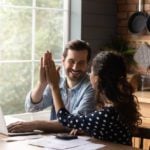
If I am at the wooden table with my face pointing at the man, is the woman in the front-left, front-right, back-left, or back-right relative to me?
front-right

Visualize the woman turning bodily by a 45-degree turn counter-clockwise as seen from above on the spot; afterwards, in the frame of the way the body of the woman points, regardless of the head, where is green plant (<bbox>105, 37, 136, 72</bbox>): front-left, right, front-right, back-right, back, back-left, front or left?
right

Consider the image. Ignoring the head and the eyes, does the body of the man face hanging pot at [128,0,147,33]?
no

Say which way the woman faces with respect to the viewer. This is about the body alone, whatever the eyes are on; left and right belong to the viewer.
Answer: facing away from the viewer and to the left of the viewer

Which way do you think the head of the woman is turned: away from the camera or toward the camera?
away from the camera

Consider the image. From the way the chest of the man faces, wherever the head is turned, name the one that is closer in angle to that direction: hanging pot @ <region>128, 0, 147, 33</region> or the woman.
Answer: the woman

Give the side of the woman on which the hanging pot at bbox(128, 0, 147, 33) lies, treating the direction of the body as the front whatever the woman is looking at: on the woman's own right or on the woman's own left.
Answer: on the woman's own right

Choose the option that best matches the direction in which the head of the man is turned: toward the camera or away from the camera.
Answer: toward the camera
